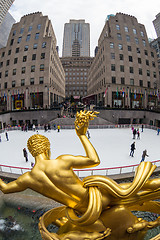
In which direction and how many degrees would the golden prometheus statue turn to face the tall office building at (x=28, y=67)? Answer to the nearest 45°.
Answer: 0° — it already faces it

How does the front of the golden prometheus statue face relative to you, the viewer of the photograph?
facing away from the viewer

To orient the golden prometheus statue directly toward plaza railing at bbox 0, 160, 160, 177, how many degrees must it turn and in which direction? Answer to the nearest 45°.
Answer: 0° — it already faces it
